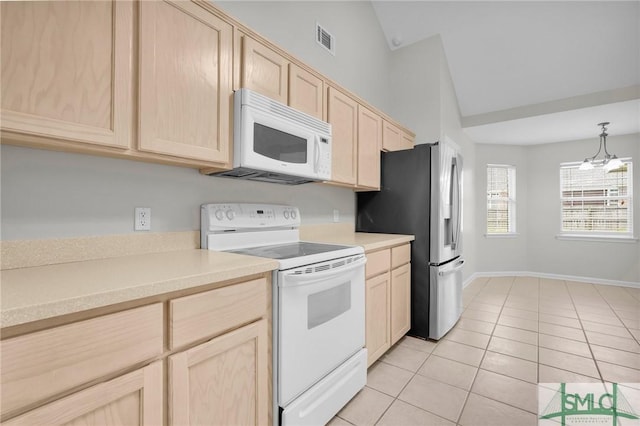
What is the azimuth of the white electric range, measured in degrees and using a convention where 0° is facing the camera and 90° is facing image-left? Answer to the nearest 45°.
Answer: approximately 315°

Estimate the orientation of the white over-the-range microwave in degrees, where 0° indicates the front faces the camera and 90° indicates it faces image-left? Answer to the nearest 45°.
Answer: approximately 315°

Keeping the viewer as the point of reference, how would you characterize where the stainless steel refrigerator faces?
facing to the right of the viewer
